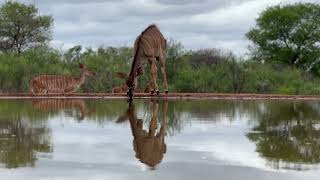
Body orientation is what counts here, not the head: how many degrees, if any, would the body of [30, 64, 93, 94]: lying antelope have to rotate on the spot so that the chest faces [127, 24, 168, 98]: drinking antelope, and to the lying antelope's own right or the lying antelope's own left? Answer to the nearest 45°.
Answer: approximately 45° to the lying antelope's own right

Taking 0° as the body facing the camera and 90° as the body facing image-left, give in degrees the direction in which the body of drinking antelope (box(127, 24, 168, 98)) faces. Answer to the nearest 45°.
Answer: approximately 45°

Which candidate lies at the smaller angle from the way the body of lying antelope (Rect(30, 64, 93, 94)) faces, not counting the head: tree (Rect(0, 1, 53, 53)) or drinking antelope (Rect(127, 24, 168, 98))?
the drinking antelope

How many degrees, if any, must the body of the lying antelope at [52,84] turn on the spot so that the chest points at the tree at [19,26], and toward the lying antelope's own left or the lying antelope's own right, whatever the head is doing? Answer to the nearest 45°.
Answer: approximately 90° to the lying antelope's own left

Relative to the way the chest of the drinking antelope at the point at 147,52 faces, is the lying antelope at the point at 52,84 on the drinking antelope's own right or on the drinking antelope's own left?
on the drinking antelope's own right

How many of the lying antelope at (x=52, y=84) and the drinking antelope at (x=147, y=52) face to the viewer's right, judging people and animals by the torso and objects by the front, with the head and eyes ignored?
1

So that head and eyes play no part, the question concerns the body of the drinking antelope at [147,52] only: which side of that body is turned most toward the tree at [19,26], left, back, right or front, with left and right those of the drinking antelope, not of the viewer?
right

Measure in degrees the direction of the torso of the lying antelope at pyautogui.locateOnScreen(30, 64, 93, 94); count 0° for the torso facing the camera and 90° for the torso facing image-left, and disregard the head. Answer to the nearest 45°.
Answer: approximately 270°

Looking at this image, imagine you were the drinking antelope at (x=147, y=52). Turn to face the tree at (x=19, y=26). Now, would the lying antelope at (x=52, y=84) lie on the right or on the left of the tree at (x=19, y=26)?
left
